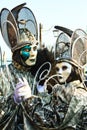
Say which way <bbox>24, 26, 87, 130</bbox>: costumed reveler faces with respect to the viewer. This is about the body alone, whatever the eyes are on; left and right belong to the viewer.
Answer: facing the viewer and to the left of the viewer

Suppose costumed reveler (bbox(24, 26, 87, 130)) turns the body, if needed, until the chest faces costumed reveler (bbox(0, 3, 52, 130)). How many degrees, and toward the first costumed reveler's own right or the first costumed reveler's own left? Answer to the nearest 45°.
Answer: approximately 90° to the first costumed reveler's own right

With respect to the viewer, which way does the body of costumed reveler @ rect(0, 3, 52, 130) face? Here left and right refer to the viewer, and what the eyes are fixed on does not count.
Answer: facing the viewer and to the right of the viewer

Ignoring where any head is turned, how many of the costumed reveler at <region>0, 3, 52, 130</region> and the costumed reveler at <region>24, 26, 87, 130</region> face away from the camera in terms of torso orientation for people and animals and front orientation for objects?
0
